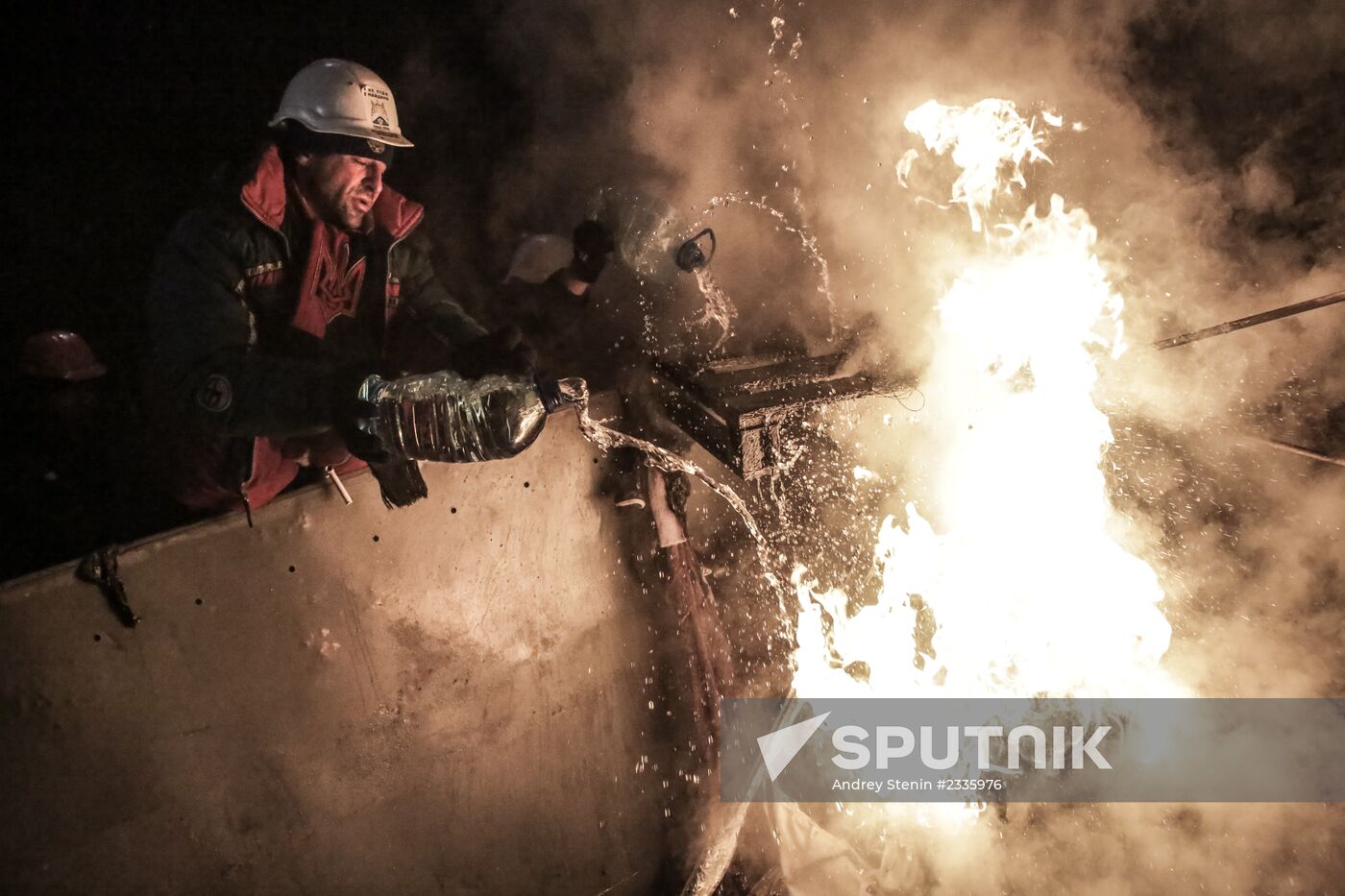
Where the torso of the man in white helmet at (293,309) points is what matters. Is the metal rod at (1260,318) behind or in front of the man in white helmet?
in front

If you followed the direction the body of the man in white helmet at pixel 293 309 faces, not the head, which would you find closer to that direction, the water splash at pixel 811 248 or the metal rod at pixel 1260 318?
the metal rod

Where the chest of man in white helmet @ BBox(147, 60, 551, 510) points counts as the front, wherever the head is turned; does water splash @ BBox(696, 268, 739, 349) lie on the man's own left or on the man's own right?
on the man's own left

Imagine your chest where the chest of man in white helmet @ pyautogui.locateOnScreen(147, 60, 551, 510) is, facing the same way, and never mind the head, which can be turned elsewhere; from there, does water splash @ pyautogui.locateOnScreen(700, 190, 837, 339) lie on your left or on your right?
on your left

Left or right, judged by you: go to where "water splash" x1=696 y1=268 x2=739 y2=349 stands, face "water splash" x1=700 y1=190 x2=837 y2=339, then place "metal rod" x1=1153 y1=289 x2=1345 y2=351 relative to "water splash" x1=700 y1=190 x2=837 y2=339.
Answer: right

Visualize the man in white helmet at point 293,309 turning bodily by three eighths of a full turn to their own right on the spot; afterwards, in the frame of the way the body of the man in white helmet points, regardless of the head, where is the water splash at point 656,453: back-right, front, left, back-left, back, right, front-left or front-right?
back

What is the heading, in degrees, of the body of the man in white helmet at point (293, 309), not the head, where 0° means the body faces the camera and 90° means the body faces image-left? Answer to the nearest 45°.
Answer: approximately 315°

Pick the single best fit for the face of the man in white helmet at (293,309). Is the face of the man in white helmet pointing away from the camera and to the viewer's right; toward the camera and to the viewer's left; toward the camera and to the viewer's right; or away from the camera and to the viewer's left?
toward the camera and to the viewer's right
